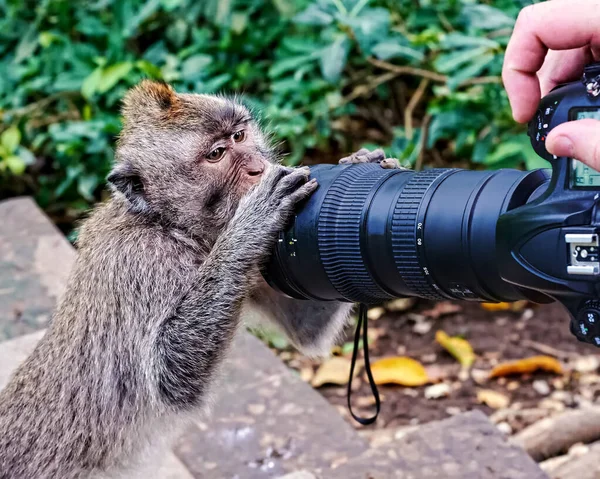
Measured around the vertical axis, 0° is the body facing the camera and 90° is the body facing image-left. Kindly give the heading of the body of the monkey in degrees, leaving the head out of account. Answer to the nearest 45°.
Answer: approximately 270°

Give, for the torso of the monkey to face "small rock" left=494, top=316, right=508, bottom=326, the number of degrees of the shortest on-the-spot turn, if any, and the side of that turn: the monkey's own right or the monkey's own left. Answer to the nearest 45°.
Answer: approximately 45° to the monkey's own left

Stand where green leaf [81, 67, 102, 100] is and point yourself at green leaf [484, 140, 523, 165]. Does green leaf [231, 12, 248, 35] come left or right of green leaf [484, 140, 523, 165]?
left

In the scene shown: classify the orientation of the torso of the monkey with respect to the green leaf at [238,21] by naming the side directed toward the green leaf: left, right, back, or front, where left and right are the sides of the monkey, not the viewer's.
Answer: left

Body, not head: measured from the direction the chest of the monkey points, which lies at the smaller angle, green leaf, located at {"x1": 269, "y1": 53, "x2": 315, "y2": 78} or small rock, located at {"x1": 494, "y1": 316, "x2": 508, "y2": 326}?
the small rock

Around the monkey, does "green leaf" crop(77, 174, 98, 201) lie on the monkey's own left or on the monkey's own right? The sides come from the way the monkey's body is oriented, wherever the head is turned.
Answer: on the monkey's own left

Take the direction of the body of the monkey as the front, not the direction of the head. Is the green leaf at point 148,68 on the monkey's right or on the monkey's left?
on the monkey's left

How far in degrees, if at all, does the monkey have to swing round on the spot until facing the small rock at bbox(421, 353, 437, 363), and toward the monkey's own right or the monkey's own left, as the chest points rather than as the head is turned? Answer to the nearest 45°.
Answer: approximately 45° to the monkey's own left

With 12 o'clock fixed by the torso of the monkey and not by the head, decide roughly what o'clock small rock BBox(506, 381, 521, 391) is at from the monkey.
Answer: The small rock is roughly at 11 o'clock from the monkey.

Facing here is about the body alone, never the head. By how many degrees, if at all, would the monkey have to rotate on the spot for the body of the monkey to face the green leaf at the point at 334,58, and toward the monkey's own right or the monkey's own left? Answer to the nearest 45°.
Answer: approximately 45° to the monkey's own left
